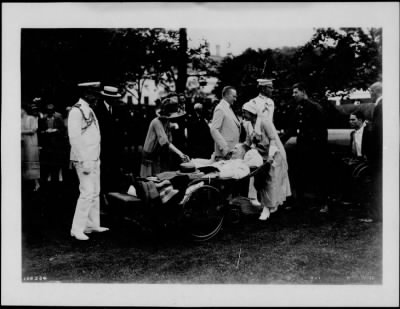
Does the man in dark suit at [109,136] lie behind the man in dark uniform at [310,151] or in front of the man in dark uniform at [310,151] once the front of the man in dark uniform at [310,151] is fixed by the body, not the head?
in front

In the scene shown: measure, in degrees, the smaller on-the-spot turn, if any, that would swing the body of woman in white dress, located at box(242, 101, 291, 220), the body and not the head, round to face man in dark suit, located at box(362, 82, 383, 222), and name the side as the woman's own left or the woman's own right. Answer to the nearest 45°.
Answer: approximately 180°

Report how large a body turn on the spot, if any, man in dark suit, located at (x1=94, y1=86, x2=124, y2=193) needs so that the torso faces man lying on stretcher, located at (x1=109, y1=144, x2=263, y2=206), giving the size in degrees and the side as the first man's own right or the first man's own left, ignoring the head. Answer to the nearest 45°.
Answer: approximately 45° to the first man's own left

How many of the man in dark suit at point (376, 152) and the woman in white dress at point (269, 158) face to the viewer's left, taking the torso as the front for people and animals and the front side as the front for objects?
2

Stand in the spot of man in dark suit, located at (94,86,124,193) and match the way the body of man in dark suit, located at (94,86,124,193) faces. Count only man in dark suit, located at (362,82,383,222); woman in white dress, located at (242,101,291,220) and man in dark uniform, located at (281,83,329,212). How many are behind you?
0

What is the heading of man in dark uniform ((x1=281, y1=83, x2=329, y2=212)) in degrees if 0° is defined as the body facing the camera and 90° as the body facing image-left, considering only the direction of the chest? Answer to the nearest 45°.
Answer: approximately 45°

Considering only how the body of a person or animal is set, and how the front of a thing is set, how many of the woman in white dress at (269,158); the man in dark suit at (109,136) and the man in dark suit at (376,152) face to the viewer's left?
2

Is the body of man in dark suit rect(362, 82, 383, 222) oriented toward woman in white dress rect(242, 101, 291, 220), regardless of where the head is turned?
yes

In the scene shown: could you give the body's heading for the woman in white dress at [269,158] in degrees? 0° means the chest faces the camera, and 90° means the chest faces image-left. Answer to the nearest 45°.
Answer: approximately 90°

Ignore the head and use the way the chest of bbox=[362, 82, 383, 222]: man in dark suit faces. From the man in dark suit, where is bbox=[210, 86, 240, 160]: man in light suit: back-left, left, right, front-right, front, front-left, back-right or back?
front

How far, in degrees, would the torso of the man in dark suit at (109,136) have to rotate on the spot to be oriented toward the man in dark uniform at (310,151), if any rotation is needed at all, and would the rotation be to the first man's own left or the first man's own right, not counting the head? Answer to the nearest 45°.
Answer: approximately 45° to the first man's own left

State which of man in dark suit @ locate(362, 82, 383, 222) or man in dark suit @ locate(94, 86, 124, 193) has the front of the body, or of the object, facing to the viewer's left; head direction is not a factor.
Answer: man in dark suit @ locate(362, 82, 383, 222)

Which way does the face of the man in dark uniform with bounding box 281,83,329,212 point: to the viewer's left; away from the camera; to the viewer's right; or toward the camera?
to the viewer's left

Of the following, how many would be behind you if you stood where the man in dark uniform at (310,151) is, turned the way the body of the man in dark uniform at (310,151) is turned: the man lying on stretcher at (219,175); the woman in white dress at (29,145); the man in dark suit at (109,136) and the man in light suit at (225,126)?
0

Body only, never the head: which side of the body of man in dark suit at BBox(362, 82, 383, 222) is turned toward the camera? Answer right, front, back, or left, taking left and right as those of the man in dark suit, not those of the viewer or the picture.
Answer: left
